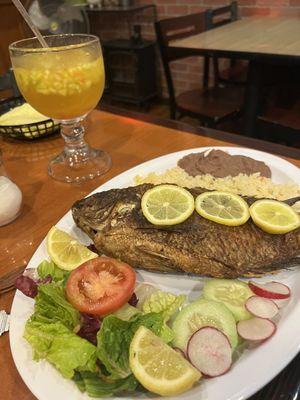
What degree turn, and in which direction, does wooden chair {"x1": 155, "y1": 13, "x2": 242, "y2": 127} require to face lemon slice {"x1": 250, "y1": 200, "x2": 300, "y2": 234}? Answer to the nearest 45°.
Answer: approximately 45° to its right

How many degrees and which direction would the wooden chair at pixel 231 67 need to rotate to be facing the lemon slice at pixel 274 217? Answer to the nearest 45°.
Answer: approximately 45° to its right

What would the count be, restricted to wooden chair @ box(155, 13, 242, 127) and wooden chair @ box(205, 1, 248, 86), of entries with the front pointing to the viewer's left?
0

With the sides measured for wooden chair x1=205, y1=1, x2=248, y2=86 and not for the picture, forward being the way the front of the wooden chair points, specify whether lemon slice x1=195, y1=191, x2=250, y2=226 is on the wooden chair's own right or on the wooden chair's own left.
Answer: on the wooden chair's own right

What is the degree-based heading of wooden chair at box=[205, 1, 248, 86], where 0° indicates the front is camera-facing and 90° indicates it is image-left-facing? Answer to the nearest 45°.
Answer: approximately 315°

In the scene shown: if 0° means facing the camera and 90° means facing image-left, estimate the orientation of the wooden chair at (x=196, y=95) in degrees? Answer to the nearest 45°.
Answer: approximately 315°

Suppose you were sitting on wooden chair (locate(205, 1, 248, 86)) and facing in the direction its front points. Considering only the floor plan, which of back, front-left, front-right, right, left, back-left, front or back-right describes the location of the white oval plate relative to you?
front-right

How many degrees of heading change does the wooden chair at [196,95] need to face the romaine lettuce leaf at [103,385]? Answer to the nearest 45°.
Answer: approximately 45° to its right

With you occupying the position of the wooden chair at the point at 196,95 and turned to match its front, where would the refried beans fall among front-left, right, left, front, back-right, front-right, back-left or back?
front-right

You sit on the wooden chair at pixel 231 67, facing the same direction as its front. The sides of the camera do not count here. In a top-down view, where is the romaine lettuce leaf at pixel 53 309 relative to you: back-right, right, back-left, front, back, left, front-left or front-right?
front-right

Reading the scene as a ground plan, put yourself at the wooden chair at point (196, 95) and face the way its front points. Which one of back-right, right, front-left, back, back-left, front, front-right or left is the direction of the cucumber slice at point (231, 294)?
front-right

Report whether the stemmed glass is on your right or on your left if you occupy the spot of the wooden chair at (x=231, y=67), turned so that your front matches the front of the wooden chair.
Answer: on your right

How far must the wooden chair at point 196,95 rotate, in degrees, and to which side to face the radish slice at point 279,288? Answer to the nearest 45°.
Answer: approximately 45° to its right

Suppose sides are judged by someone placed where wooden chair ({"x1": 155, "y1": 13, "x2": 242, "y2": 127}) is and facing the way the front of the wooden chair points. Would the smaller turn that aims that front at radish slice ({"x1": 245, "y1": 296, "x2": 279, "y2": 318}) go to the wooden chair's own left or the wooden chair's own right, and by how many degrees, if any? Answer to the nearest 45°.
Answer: approximately 45° to the wooden chair's own right
